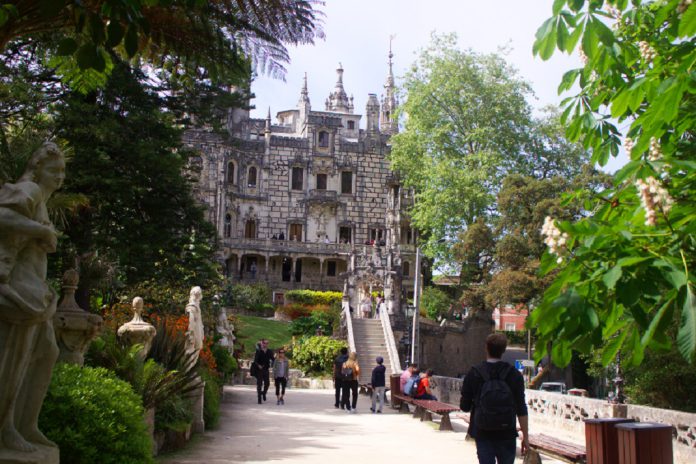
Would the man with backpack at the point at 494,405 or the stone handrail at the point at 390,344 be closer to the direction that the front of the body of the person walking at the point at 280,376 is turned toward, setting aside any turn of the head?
the man with backpack

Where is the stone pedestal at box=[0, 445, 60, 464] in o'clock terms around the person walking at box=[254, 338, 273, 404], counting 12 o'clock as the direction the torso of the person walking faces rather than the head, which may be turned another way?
The stone pedestal is roughly at 12 o'clock from the person walking.

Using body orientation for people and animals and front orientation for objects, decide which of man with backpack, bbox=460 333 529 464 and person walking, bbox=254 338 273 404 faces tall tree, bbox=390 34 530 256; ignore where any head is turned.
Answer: the man with backpack

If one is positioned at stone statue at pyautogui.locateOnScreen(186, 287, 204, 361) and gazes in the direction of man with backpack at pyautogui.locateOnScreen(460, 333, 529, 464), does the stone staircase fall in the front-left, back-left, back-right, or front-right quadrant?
back-left

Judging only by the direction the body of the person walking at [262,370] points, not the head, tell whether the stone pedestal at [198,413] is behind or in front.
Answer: in front

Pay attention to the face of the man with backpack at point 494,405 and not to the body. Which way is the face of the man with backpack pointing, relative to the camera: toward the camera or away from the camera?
away from the camera

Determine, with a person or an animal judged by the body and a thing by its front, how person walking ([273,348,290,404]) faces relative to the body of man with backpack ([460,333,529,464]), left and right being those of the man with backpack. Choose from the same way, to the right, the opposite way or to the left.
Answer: the opposite way

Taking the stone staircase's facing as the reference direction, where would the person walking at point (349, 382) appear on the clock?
The person walking is roughly at 12 o'clock from the stone staircase.

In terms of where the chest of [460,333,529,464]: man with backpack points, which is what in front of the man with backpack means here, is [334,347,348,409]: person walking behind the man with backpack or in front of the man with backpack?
in front

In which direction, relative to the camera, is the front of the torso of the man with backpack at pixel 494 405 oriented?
away from the camera

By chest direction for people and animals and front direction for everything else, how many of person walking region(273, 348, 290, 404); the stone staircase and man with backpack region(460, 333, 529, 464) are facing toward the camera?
2
